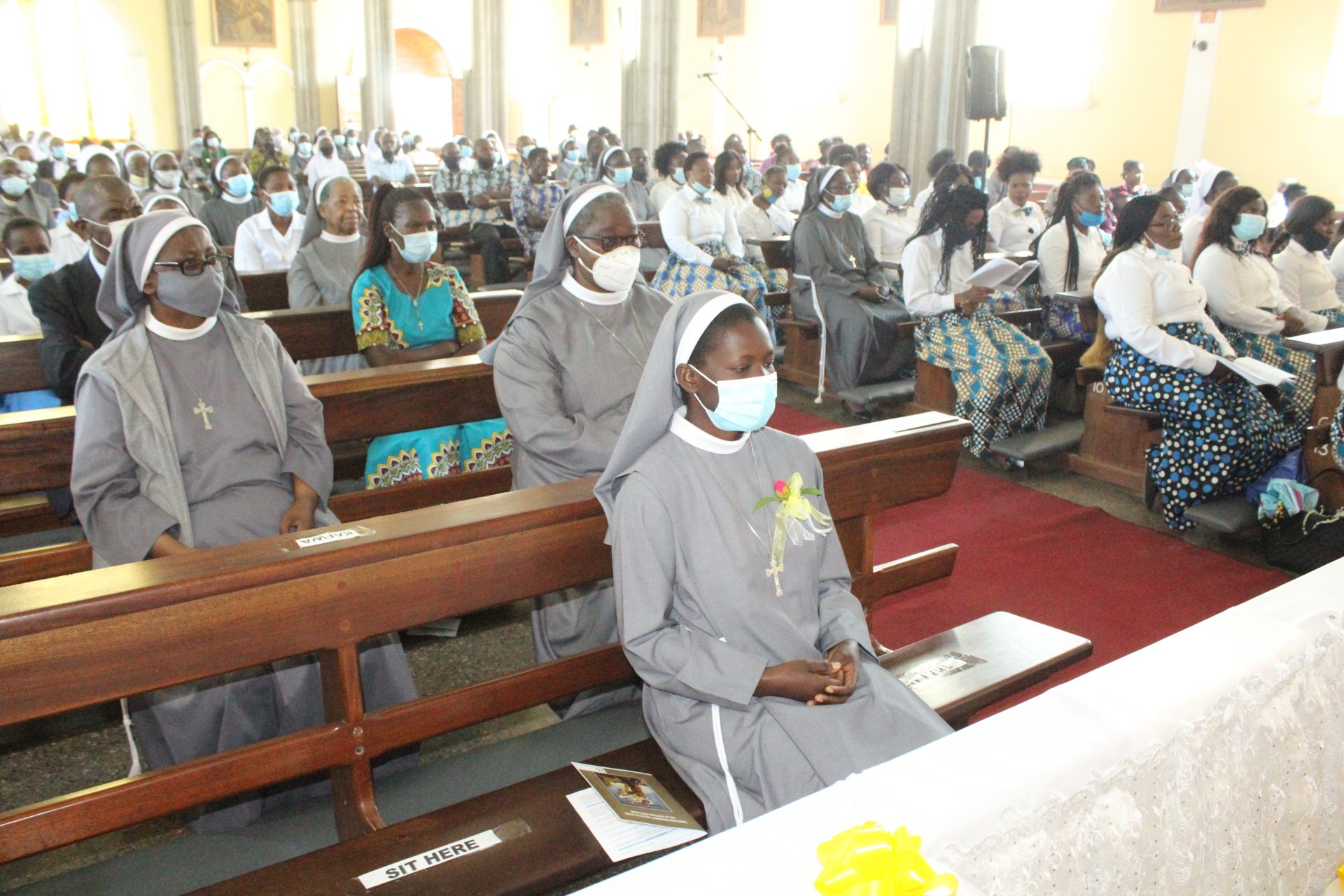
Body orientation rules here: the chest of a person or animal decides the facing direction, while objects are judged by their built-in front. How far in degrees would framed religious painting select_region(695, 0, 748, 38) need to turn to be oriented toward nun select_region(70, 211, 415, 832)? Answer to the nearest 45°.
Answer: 0° — it already faces them

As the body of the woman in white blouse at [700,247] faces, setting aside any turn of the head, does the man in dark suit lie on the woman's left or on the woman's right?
on the woman's right

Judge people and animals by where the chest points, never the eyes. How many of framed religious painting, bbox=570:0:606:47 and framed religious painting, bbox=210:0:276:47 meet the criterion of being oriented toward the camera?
2
